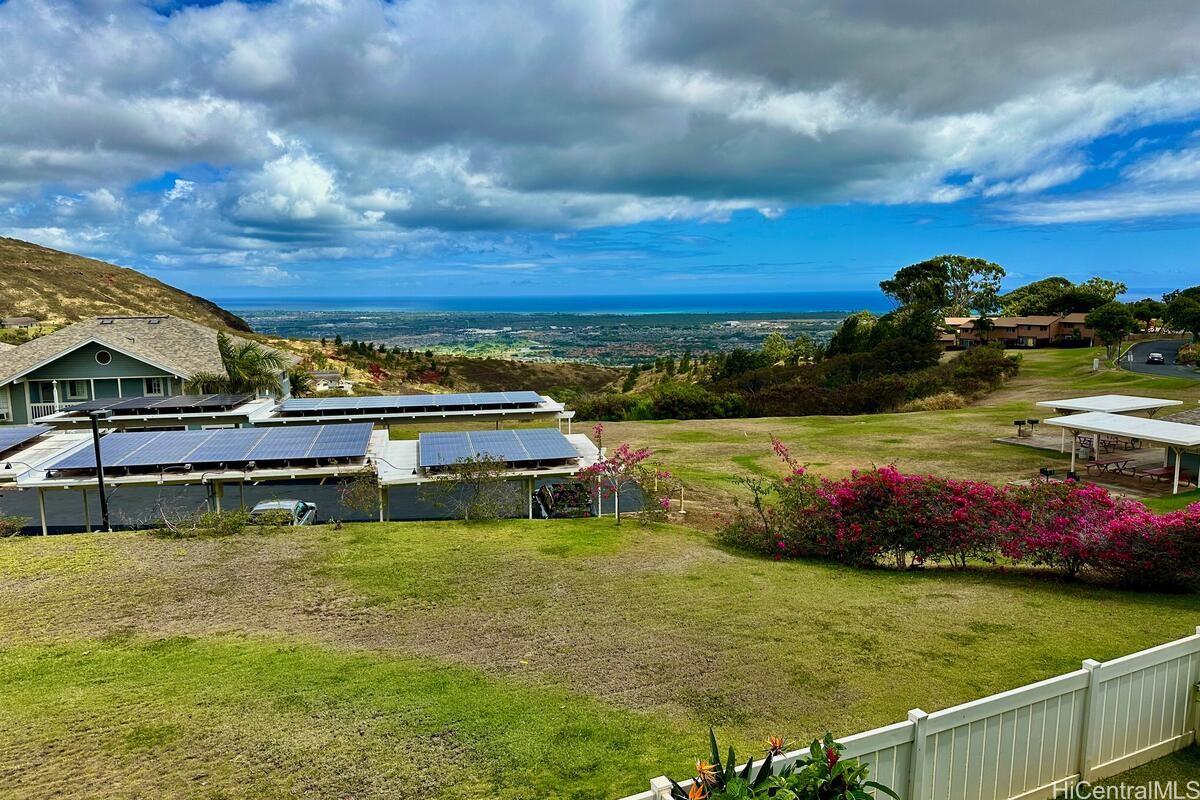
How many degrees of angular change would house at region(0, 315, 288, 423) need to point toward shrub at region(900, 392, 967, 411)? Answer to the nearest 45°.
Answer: approximately 90° to its left

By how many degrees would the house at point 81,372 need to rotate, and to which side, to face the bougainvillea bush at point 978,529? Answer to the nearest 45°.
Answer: approximately 45° to its left

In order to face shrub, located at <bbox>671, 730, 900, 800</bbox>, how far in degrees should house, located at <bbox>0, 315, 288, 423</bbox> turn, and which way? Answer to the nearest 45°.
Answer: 0° — it already faces it

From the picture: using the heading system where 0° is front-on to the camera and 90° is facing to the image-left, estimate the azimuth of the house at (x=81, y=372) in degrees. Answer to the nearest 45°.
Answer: approximately 0°

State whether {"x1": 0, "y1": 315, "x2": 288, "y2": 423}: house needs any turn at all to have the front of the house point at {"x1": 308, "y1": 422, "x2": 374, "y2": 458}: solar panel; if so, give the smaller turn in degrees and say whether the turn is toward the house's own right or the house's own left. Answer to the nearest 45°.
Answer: approximately 45° to the house's own left

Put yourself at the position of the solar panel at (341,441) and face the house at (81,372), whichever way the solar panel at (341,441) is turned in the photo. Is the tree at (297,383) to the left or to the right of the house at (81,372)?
right

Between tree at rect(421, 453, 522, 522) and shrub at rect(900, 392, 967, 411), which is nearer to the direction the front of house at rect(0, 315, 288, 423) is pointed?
the tree

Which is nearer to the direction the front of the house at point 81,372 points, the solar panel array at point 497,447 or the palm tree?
the solar panel array
